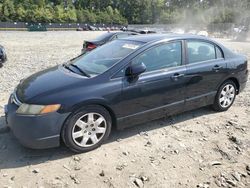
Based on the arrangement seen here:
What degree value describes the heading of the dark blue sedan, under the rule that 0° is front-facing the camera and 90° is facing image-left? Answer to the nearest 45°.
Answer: approximately 45°
